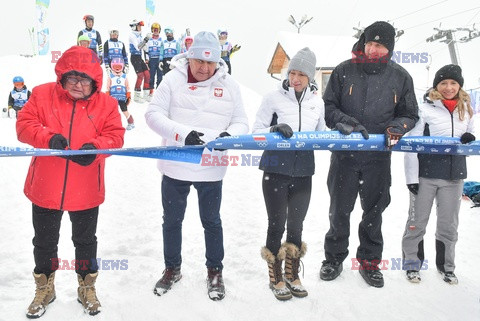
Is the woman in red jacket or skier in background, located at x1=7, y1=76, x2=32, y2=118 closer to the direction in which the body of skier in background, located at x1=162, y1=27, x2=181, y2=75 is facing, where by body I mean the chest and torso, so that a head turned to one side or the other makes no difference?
the woman in red jacket

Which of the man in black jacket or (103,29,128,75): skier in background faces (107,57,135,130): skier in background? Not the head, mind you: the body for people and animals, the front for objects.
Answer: (103,29,128,75): skier in background

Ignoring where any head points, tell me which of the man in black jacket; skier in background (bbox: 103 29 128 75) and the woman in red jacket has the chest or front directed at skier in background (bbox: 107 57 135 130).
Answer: skier in background (bbox: 103 29 128 75)

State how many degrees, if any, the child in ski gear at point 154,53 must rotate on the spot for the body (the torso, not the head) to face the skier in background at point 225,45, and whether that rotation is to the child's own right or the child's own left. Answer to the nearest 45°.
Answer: approximately 135° to the child's own left

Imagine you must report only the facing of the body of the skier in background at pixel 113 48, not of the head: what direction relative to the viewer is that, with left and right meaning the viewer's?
facing the viewer

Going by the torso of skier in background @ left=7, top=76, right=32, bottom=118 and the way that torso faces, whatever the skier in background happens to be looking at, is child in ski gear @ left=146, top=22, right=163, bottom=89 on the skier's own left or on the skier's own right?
on the skier's own left

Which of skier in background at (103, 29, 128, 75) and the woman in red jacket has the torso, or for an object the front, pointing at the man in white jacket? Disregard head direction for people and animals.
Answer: the skier in background

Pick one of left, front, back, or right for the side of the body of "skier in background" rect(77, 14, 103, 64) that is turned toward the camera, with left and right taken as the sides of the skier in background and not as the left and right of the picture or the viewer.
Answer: front

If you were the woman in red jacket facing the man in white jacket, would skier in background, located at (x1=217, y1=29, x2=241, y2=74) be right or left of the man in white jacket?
left

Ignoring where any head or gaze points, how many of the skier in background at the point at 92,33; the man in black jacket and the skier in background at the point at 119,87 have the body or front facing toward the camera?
3

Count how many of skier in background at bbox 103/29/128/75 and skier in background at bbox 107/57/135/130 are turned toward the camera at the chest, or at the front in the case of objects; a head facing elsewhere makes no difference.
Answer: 2

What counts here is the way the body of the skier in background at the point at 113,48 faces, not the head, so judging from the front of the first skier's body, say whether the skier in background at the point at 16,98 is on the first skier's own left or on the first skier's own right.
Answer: on the first skier's own right

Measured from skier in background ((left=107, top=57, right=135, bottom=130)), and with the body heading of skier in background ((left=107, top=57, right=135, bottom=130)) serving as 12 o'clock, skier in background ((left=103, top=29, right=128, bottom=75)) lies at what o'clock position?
skier in background ((left=103, top=29, right=128, bottom=75)) is roughly at 6 o'clock from skier in background ((left=107, top=57, right=135, bottom=130)).

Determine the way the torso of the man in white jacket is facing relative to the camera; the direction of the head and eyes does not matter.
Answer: toward the camera

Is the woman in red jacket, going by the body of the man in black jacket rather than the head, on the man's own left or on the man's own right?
on the man's own right
